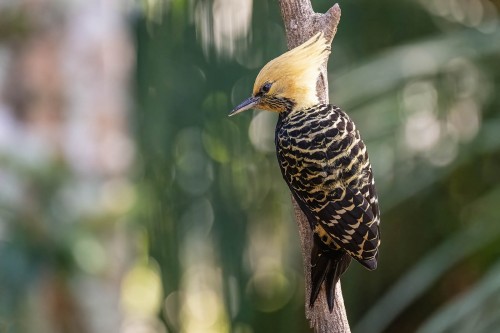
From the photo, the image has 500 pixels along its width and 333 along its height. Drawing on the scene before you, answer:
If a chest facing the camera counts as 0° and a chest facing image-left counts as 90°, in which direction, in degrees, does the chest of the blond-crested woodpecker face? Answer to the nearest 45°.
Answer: approximately 90°
